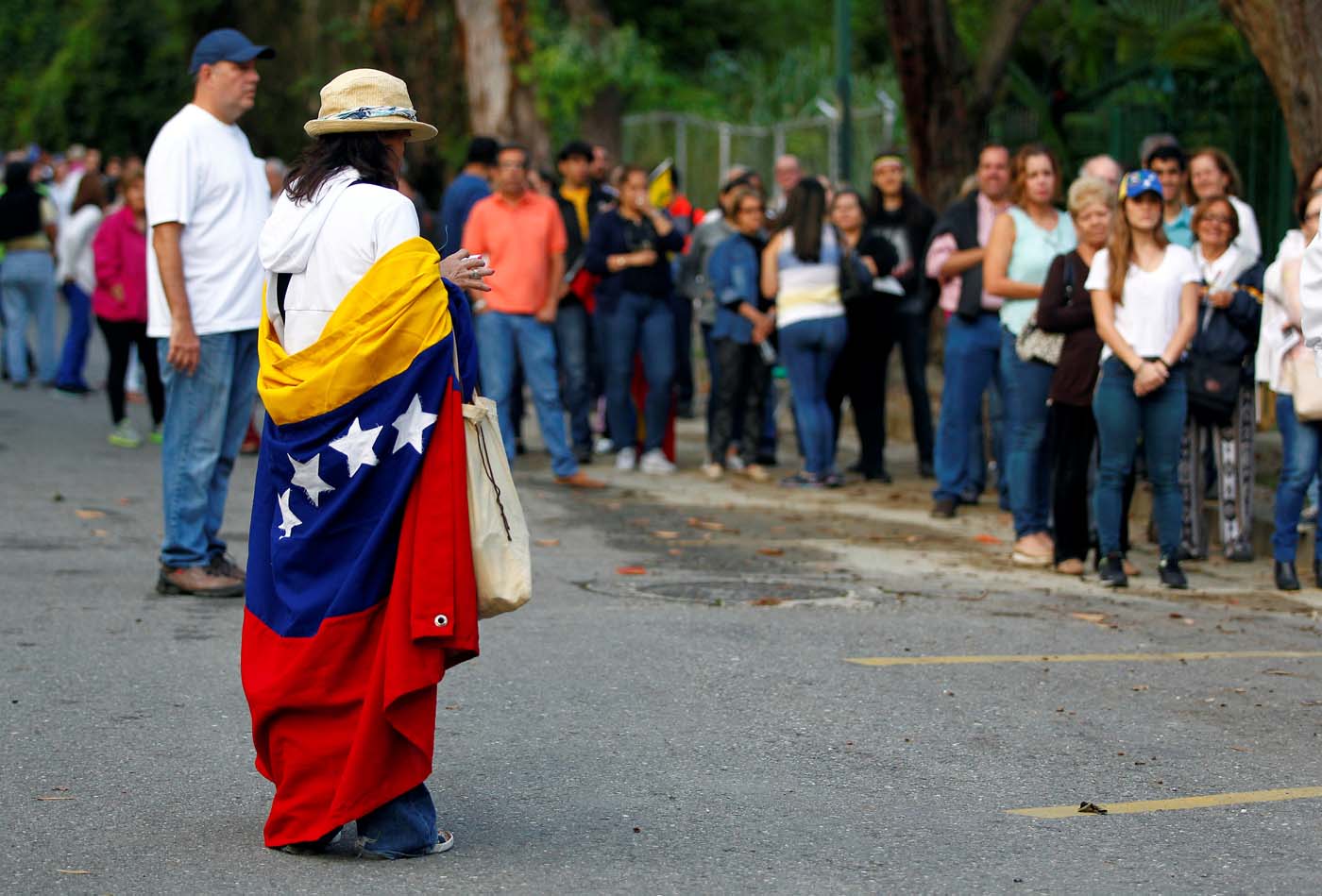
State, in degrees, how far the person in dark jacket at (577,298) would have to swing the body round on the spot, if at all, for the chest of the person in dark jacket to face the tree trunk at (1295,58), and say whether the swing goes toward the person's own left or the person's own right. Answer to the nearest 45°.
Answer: approximately 45° to the person's own left

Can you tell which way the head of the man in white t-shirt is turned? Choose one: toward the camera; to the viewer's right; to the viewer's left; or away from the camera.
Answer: to the viewer's right

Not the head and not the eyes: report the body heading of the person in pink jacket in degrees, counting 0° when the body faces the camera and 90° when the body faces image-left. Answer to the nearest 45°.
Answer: approximately 315°

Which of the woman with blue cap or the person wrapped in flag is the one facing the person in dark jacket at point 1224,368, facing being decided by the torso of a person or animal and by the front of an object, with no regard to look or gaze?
the person wrapped in flag

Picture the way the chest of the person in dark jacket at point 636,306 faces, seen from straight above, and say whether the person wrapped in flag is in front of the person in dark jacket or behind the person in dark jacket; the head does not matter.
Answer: in front
